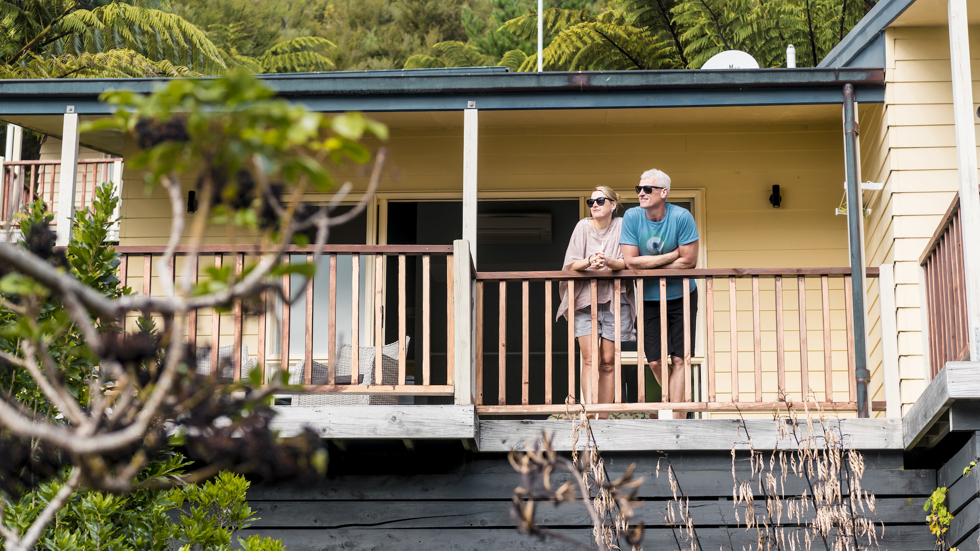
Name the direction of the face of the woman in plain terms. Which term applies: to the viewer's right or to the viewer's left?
to the viewer's left

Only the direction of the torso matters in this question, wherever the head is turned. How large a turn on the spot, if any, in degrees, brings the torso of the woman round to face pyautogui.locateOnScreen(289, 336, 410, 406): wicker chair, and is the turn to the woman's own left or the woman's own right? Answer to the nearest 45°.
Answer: approximately 90° to the woman's own right

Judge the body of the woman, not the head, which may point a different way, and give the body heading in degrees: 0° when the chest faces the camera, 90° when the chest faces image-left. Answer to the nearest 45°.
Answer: approximately 0°

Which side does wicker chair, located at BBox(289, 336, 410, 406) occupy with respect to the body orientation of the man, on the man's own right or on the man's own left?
on the man's own right

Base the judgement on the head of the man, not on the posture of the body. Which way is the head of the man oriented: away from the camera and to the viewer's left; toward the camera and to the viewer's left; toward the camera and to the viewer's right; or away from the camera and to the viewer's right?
toward the camera and to the viewer's left

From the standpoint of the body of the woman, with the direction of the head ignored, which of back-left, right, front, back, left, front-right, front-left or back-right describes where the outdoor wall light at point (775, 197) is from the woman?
back-left

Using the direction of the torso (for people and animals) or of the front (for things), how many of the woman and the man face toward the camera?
2

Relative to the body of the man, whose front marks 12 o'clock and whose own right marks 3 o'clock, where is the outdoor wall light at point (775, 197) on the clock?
The outdoor wall light is roughly at 7 o'clock from the man.
